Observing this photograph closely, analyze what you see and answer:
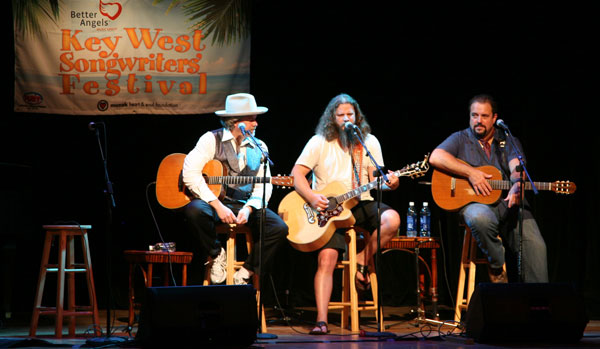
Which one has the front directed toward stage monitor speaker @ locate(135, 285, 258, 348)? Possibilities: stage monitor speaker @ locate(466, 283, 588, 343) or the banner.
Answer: the banner

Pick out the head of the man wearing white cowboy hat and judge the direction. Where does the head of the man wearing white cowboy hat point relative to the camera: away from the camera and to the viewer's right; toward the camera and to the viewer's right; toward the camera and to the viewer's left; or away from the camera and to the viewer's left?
toward the camera and to the viewer's right

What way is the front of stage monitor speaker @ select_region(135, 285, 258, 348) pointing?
away from the camera

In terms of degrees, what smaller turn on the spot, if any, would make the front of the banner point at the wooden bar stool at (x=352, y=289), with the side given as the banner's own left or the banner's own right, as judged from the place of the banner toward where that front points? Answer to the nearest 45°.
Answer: approximately 45° to the banner's own left

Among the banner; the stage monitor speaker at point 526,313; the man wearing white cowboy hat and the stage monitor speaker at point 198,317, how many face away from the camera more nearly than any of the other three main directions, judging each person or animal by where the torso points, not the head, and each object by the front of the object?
2

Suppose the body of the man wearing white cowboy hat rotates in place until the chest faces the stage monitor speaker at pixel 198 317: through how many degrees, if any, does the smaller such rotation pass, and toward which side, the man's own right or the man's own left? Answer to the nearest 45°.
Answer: approximately 45° to the man's own right

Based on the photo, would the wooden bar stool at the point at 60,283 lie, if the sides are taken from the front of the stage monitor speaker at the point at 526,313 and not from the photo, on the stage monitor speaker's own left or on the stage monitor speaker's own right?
on the stage monitor speaker's own left

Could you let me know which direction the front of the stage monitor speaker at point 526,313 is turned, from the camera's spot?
facing away from the viewer
